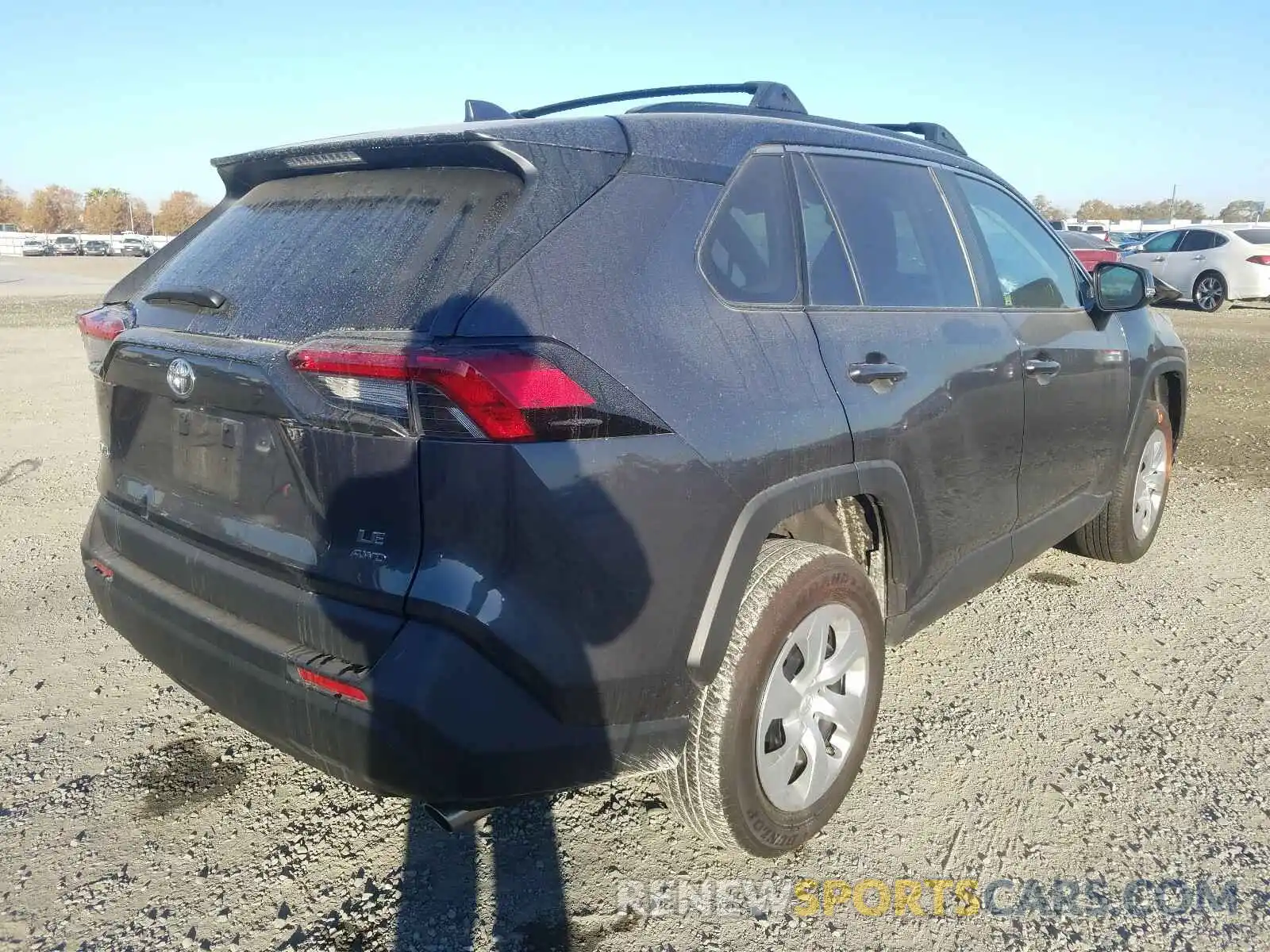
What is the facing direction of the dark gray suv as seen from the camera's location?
facing away from the viewer and to the right of the viewer

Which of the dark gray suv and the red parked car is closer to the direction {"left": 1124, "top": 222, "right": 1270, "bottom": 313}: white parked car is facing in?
the red parked car

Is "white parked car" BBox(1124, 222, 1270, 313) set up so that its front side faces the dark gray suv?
no

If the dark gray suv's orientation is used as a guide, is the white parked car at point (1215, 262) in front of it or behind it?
in front

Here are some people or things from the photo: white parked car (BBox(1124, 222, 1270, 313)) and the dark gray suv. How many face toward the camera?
0

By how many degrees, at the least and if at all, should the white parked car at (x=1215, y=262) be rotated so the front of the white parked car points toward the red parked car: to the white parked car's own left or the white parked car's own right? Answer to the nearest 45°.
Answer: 0° — it already faces it

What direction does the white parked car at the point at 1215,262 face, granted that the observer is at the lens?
facing away from the viewer and to the left of the viewer

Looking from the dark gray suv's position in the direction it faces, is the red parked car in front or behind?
in front
